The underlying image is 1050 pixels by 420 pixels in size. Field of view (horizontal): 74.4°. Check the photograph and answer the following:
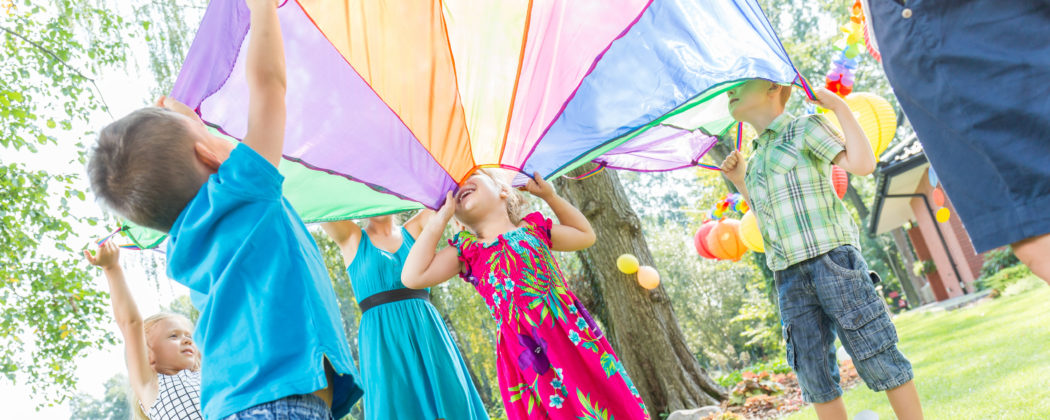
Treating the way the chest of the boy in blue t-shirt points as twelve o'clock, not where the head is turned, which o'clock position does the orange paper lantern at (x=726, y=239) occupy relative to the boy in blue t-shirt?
The orange paper lantern is roughly at 12 o'clock from the boy in blue t-shirt.

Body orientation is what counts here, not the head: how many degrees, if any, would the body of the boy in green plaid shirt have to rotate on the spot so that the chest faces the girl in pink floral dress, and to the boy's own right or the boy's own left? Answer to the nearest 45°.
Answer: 0° — they already face them

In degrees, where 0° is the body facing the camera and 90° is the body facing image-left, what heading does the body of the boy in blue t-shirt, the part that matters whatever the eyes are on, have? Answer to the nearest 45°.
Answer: approximately 225°

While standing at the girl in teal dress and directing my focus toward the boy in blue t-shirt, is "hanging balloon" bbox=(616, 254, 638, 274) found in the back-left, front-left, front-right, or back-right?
back-left

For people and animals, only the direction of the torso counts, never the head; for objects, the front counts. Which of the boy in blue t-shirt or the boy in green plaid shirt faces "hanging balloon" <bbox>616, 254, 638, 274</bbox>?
the boy in blue t-shirt

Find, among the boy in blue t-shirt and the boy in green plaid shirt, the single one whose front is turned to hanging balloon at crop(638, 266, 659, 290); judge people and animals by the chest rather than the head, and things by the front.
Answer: the boy in blue t-shirt

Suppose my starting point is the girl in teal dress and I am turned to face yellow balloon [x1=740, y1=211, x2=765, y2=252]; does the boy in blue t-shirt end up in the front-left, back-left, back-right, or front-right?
back-right

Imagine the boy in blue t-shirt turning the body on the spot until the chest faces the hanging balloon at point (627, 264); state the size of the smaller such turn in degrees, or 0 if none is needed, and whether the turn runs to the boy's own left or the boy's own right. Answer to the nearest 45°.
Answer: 0° — they already face it

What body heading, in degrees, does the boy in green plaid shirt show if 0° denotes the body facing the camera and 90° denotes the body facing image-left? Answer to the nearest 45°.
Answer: approximately 45°

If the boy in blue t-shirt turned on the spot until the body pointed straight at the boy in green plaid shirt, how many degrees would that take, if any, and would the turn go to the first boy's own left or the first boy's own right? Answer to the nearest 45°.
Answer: approximately 45° to the first boy's own right

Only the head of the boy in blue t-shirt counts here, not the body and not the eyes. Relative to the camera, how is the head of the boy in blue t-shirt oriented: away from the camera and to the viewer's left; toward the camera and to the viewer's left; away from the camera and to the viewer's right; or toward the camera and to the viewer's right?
away from the camera and to the viewer's right

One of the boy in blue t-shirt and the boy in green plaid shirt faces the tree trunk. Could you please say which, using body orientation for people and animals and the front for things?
the boy in blue t-shirt
